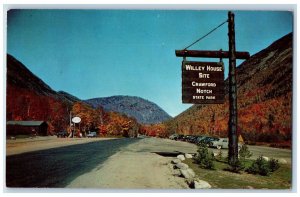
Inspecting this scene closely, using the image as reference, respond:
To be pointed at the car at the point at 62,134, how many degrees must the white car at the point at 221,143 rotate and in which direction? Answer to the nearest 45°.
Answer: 0° — it already faces it

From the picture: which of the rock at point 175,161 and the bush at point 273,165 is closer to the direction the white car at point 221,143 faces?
the rock

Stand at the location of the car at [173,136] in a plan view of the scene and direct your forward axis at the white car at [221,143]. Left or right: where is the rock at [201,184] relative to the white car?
right

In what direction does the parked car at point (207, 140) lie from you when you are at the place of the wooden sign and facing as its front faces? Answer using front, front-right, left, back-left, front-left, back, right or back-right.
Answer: back

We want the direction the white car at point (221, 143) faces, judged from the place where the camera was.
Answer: facing to the left of the viewer

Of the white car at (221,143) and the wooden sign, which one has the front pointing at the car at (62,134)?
the white car

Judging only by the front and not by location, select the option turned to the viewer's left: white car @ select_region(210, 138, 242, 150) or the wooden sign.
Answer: the white car
